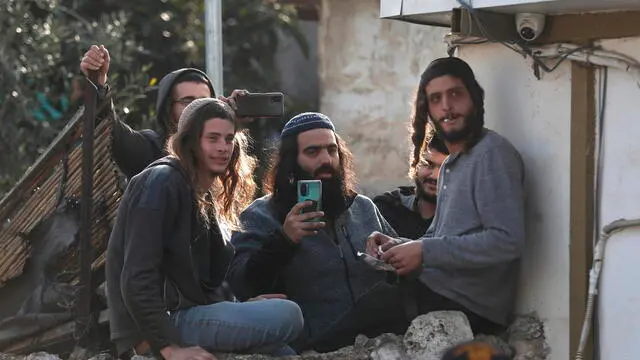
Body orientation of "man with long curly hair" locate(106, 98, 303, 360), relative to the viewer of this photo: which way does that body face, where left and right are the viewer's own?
facing the viewer and to the right of the viewer

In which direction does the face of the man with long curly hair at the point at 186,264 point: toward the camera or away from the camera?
toward the camera

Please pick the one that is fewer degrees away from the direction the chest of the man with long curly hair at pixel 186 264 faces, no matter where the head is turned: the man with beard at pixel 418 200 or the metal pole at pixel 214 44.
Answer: the man with beard

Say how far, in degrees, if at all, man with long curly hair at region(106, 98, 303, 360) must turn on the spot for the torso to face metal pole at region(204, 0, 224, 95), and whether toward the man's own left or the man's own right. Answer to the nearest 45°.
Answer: approximately 135° to the man's own left

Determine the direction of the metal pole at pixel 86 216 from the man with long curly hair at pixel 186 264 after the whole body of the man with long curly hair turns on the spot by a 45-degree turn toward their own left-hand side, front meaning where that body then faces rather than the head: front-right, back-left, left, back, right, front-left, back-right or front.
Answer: back-left

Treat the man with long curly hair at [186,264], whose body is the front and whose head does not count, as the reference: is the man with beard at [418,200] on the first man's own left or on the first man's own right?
on the first man's own left

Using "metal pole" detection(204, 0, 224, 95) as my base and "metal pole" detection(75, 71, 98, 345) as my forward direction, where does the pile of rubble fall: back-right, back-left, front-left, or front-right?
front-left

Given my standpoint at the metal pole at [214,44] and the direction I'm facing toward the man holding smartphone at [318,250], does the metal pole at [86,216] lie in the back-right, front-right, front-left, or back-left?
front-right
